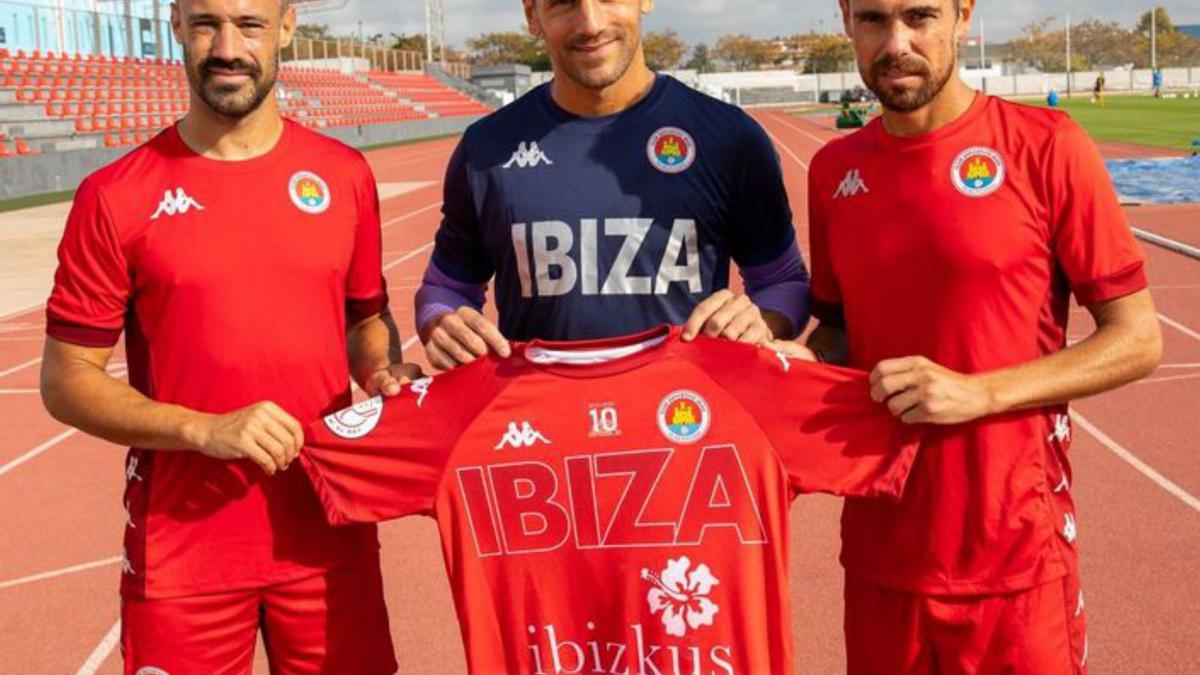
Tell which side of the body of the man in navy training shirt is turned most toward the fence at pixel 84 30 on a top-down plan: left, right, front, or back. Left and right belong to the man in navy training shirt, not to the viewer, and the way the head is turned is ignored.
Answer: back

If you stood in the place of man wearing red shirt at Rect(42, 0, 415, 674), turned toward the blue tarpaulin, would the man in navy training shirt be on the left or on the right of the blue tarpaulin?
right

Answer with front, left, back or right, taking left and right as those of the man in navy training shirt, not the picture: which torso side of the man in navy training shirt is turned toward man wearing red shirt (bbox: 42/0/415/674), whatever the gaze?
right

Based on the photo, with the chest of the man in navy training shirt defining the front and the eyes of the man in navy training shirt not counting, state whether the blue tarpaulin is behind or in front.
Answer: behind

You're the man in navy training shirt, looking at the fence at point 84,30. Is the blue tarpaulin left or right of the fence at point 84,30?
right

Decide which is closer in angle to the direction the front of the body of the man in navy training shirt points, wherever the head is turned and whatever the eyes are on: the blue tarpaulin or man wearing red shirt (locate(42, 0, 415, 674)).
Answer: the man wearing red shirt

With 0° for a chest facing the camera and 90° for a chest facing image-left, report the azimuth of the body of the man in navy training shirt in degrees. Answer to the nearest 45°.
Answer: approximately 0°
